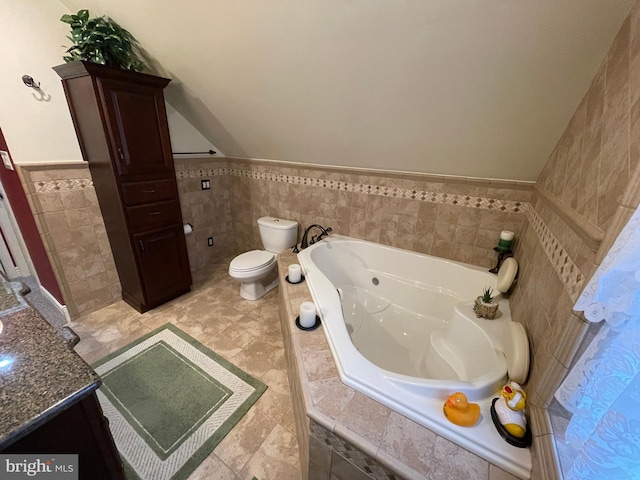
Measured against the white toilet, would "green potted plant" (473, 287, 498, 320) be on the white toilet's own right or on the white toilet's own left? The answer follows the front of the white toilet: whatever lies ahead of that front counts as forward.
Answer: on the white toilet's own left

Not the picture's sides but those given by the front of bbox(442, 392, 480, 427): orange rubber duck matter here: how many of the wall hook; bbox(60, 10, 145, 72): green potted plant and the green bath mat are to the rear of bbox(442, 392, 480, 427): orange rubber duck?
0

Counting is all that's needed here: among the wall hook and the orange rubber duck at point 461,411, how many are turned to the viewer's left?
1

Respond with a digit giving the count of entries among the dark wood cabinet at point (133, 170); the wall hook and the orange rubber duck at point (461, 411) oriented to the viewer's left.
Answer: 1

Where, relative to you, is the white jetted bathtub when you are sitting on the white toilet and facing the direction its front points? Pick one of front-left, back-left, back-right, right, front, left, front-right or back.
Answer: left

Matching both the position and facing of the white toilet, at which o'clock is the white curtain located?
The white curtain is roughly at 10 o'clock from the white toilet.

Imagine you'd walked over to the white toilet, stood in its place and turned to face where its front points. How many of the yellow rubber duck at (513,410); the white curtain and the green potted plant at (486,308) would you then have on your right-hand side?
0

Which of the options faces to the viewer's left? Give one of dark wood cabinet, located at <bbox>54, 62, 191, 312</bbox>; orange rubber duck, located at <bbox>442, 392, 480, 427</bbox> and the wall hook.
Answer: the orange rubber duck

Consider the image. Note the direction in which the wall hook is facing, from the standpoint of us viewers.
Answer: facing the viewer and to the right of the viewer

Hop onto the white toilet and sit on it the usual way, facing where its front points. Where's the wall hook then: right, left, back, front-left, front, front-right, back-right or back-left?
front-right

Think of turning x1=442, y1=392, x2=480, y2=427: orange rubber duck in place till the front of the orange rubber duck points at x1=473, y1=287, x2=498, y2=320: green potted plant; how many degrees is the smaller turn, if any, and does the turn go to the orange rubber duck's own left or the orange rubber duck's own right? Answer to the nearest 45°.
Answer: approximately 90° to the orange rubber duck's own right

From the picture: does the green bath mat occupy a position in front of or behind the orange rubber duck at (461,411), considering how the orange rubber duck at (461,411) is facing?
in front

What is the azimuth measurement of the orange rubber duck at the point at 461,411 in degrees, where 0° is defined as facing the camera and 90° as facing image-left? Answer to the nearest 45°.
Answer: approximately 90°

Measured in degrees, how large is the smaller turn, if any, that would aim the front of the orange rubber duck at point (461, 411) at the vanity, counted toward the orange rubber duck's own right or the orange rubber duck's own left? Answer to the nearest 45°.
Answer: approximately 45° to the orange rubber duck's own left
